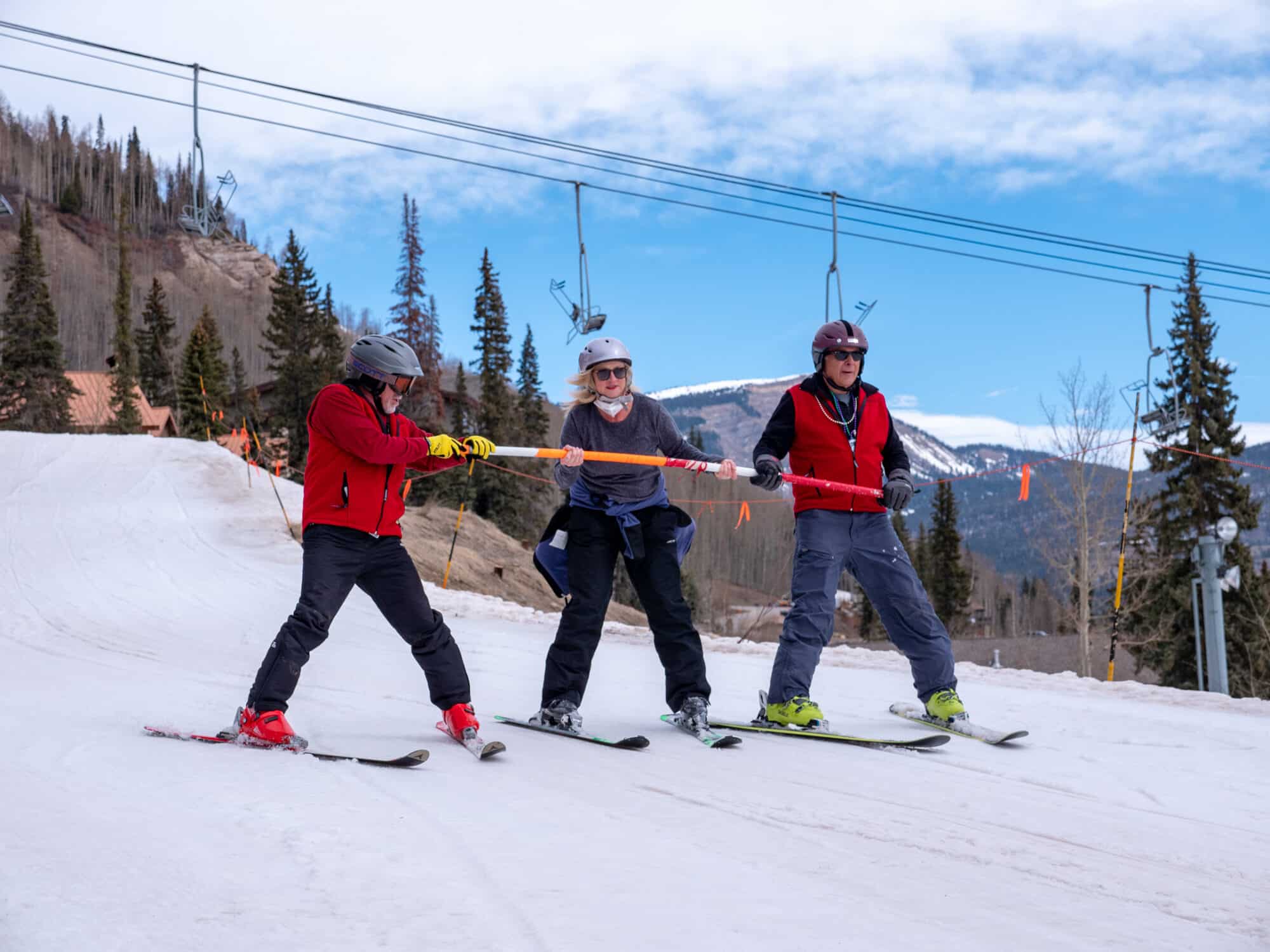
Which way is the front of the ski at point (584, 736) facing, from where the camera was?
facing the viewer and to the right of the viewer

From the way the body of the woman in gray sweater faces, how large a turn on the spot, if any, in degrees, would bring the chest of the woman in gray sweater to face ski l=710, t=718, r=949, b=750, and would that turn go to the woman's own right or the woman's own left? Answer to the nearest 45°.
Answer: approximately 90° to the woman's own left

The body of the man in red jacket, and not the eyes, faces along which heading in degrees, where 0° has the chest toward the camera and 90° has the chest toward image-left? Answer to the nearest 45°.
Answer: approximately 315°

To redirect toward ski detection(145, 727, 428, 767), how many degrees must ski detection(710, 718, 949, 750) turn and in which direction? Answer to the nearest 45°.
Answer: approximately 135° to its right

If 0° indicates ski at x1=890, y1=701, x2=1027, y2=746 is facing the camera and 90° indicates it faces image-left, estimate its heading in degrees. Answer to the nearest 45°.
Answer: approximately 315°

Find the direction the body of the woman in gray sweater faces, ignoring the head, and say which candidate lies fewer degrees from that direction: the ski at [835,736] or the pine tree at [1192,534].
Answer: the ski

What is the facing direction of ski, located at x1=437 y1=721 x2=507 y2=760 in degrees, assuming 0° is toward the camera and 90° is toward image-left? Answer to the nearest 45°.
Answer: approximately 315°

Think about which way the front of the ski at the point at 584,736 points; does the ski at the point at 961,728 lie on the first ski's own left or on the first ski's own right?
on the first ski's own left

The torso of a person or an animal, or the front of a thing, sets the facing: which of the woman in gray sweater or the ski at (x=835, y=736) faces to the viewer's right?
the ski

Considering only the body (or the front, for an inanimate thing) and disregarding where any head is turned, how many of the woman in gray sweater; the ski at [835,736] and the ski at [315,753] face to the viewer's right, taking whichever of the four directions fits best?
2

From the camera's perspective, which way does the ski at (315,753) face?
to the viewer's right

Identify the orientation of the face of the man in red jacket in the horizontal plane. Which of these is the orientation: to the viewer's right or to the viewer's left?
to the viewer's right
